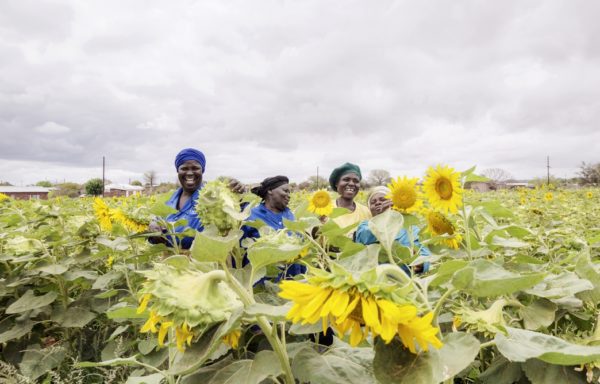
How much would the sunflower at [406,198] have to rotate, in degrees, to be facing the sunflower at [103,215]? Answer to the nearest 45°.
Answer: approximately 90° to its right

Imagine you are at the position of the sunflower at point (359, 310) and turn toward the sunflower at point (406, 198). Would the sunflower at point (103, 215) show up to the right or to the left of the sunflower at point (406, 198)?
left

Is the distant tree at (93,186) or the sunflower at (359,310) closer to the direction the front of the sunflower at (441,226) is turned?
the sunflower

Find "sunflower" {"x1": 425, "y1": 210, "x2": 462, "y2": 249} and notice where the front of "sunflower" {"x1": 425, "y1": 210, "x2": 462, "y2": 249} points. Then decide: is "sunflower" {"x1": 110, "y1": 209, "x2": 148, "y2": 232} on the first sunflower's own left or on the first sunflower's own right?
on the first sunflower's own right

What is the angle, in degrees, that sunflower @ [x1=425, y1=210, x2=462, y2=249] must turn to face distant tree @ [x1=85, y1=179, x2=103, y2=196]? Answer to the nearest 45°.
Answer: approximately 90° to its right

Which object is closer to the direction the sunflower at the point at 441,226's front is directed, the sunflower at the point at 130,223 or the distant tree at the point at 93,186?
the sunflower

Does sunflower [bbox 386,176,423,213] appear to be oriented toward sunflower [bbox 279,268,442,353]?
yes
